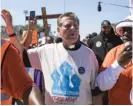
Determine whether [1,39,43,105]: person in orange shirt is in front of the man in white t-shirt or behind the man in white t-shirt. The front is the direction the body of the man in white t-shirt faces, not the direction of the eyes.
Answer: in front

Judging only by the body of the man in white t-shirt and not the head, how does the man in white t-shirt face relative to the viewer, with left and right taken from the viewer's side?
facing the viewer

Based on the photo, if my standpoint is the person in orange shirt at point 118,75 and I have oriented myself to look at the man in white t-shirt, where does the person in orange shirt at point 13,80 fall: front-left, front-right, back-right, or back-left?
front-left

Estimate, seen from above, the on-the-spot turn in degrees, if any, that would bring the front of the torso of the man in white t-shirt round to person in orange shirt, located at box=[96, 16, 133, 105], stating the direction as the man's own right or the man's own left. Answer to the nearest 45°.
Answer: approximately 90° to the man's own left

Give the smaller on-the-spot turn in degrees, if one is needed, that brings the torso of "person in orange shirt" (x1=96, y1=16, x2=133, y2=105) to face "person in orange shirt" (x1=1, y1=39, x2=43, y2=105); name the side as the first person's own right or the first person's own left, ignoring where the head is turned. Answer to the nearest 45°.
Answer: approximately 45° to the first person's own right

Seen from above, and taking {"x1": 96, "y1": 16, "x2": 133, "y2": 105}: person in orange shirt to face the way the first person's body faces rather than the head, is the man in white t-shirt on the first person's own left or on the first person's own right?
on the first person's own right
